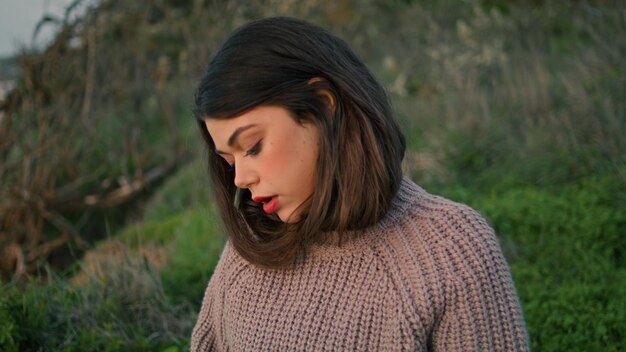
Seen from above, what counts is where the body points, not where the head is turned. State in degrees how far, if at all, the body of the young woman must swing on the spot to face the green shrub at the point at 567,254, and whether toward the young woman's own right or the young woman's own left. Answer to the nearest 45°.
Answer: approximately 180°

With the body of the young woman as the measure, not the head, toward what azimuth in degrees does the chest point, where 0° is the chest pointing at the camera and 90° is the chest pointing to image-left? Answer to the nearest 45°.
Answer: approximately 45°
